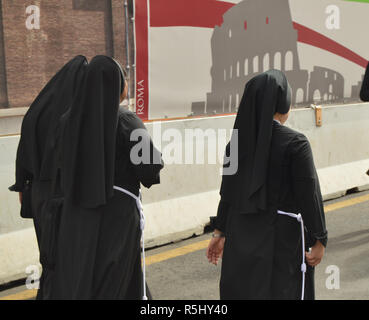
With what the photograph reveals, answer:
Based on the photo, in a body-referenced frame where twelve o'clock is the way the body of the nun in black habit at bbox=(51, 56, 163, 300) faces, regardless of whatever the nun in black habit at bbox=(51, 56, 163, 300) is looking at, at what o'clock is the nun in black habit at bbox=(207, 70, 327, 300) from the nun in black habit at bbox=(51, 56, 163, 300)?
the nun in black habit at bbox=(207, 70, 327, 300) is roughly at 2 o'clock from the nun in black habit at bbox=(51, 56, 163, 300).

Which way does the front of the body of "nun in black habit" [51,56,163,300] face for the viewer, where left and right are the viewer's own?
facing away from the viewer and to the right of the viewer
